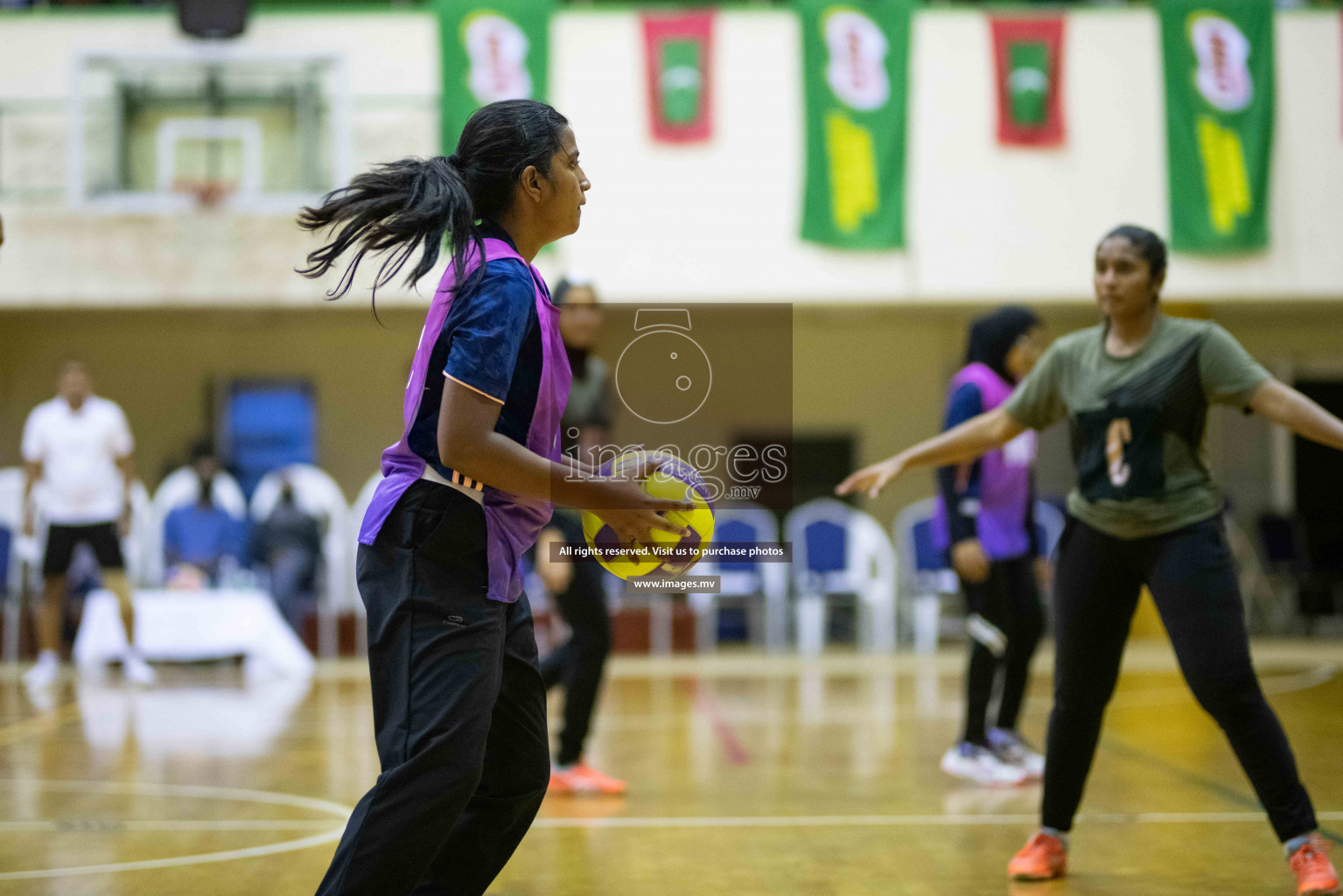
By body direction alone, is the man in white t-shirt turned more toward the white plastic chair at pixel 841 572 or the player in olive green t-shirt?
the player in olive green t-shirt

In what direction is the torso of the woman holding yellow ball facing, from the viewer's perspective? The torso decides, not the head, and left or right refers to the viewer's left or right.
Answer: facing to the right of the viewer

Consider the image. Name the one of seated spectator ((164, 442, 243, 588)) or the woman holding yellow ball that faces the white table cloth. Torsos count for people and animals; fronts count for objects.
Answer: the seated spectator

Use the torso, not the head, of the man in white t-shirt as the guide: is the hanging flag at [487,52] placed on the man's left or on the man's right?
on the man's left

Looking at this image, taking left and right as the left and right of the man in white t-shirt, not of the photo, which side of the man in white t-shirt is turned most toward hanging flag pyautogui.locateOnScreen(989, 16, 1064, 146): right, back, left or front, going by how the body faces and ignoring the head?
left

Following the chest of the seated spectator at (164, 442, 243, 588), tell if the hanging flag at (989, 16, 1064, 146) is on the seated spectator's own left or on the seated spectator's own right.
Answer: on the seated spectator's own left

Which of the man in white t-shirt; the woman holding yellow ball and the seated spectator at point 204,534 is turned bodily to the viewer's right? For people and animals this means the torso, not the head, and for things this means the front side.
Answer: the woman holding yellow ball

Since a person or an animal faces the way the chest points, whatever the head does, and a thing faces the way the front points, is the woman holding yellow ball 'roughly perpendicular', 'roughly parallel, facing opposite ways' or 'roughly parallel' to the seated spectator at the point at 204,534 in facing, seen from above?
roughly perpendicular

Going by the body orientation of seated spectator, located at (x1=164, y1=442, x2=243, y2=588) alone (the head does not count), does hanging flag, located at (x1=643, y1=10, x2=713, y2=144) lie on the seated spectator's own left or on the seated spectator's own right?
on the seated spectator's own left

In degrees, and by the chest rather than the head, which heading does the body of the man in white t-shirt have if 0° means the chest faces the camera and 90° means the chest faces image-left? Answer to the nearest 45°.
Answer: approximately 0°

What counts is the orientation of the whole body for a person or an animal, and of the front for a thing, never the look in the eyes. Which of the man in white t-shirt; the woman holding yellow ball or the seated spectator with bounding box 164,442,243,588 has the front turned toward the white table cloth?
the seated spectator
